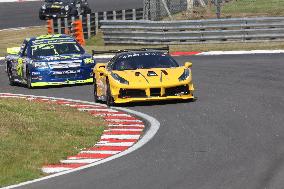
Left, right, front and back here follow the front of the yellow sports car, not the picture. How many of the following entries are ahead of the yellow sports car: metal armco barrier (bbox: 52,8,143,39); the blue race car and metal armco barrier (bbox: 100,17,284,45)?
0

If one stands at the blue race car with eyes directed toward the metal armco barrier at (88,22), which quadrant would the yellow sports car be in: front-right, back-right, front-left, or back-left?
back-right

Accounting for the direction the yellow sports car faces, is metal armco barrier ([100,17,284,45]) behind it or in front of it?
behind

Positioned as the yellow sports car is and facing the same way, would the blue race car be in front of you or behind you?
behind

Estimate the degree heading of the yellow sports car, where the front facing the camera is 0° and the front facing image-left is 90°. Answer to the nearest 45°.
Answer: approximately 0°

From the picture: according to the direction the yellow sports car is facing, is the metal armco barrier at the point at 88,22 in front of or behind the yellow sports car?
behind
